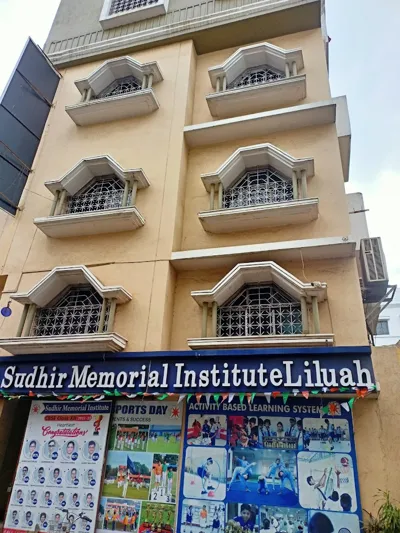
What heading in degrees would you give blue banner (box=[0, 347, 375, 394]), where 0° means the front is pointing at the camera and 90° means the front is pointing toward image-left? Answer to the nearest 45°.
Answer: approximately 0°

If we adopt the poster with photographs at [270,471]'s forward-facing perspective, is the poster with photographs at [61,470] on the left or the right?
on its right

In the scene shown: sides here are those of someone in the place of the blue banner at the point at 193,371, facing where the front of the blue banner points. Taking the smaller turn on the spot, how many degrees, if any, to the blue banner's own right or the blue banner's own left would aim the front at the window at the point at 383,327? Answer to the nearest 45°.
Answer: approximately 135° to the blue banner's own left

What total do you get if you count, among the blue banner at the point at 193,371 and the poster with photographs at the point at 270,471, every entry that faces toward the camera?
2

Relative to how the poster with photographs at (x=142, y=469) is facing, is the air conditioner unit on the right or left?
on its left
